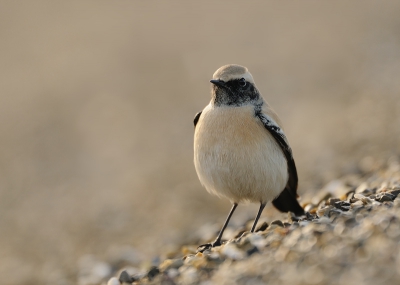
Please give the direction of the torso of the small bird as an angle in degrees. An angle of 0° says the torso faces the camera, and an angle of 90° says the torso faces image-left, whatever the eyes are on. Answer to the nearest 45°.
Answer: approximately 45°

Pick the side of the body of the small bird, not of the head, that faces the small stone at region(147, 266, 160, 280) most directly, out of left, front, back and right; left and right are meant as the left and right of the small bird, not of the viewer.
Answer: front

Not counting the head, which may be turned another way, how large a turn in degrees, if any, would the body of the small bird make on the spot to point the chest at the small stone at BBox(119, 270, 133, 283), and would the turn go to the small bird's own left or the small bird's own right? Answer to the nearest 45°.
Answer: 0° — it already faces it

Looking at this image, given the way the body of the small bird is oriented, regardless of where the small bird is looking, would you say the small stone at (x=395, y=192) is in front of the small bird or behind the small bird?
behind
